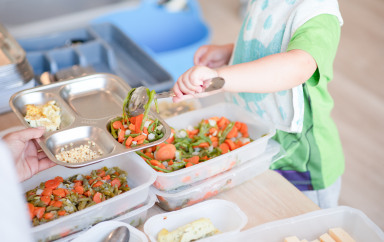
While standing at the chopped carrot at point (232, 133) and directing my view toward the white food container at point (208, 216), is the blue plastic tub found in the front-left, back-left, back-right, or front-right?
back-right

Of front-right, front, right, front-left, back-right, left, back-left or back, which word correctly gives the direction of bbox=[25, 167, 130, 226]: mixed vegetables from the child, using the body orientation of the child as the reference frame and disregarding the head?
front

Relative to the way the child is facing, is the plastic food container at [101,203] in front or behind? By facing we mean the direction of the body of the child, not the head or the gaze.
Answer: in front

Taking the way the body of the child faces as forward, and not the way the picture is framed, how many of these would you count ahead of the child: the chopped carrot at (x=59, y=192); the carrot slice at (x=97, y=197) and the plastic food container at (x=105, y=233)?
3

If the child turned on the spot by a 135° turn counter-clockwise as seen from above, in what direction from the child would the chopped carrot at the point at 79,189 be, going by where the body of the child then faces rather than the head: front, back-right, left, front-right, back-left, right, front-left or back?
back-right

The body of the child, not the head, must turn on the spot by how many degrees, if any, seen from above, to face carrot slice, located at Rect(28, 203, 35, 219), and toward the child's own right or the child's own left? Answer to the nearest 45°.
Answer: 0° — they already face it

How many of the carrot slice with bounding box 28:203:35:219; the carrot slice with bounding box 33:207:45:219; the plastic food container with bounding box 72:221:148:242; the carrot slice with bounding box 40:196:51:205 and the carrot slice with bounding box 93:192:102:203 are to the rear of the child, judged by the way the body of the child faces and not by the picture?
0

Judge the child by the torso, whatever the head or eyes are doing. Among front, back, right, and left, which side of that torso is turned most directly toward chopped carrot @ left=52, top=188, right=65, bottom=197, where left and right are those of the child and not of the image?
front

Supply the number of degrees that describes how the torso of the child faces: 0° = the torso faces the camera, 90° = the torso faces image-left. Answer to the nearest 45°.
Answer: approximately 45°

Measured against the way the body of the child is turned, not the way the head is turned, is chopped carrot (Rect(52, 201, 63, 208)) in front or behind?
in front
